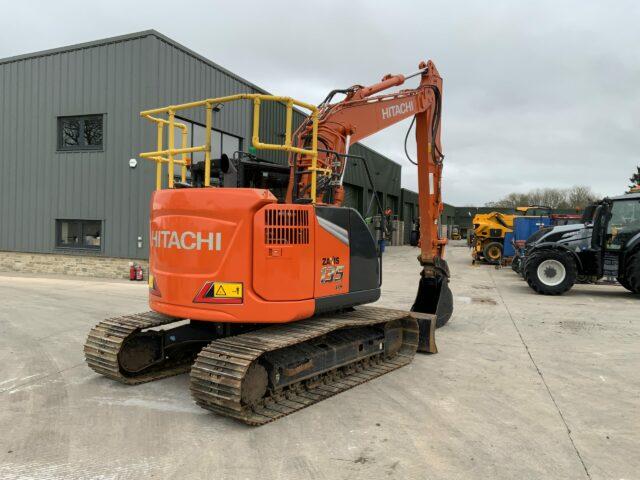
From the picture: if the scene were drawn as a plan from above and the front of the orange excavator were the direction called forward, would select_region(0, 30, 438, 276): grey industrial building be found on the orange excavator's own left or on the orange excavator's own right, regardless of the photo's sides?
on the orange excavator's own left

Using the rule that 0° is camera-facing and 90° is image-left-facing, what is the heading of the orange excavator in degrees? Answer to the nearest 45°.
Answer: approximately 225°
